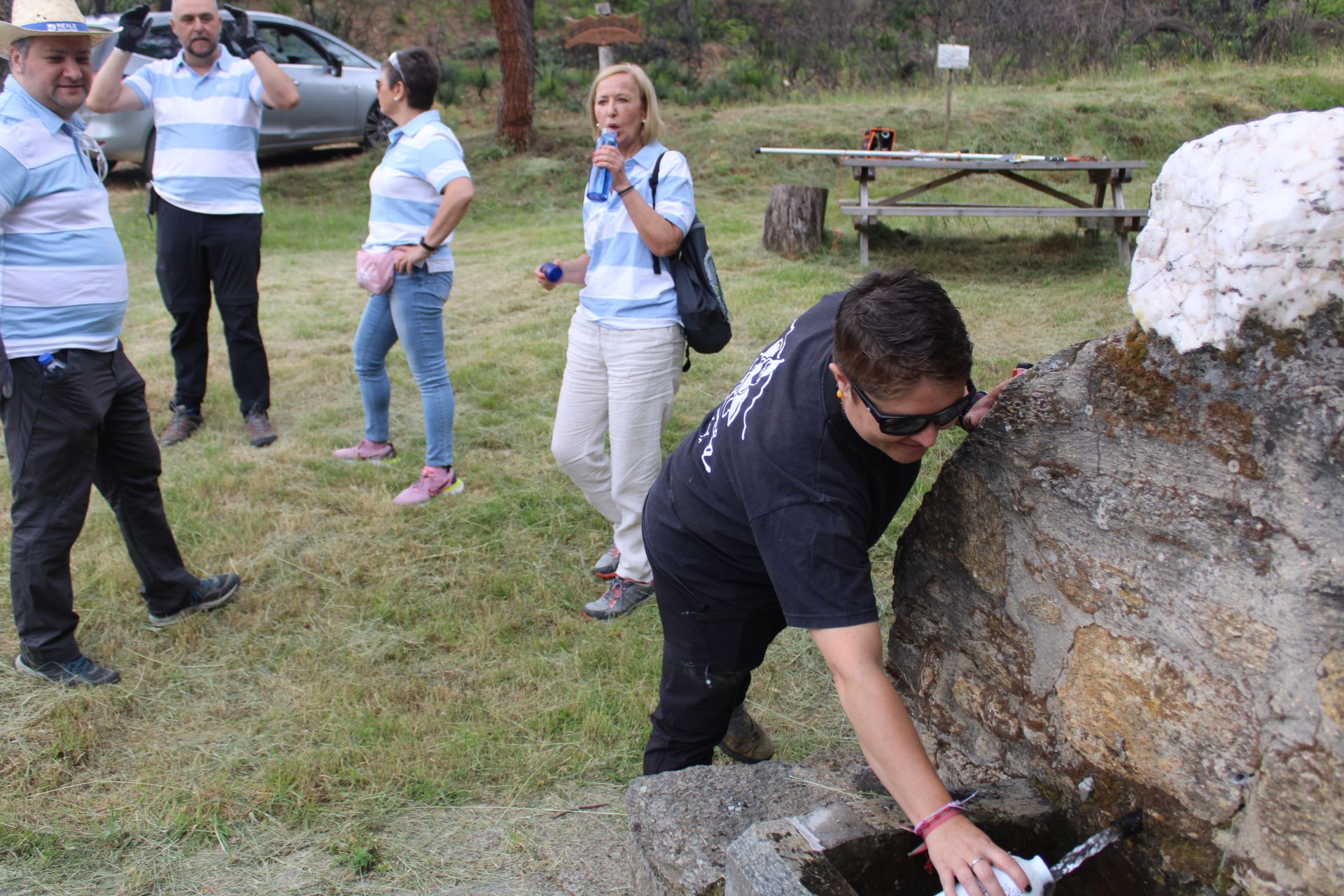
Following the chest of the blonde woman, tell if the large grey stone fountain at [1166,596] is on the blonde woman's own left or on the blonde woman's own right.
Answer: on the blonde woman's own left

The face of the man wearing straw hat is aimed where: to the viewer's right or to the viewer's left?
to the viewer's right

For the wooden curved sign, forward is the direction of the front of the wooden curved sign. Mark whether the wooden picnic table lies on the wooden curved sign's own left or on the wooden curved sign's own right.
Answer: on the wooden curved sign's own left

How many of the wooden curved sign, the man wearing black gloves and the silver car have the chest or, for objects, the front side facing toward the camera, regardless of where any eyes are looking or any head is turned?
2

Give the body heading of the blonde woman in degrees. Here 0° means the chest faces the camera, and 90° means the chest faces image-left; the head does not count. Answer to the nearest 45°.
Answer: approximately 45°

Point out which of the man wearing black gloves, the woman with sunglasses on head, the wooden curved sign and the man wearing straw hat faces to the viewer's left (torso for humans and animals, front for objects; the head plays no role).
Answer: the woman with sunglasses on head

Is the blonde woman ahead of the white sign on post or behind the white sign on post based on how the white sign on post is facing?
ahead

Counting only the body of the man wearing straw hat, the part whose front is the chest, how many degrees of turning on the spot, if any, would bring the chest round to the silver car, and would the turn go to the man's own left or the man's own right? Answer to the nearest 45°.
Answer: approximately 135° to the man's own left

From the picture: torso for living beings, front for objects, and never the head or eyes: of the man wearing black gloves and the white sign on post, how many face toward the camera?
2

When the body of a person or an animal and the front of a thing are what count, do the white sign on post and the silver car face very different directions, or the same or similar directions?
very different directions

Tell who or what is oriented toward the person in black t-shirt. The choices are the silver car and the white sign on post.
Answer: the white sign on post

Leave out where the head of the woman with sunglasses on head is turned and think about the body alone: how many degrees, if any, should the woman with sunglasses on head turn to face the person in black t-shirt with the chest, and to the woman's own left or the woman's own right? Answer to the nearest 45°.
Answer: approximately 90° to the woman's own left

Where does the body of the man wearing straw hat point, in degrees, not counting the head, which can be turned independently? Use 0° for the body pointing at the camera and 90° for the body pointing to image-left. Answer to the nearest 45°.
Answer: approximately 315°

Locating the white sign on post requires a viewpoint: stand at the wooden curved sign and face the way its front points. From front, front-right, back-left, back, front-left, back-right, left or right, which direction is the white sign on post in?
left
